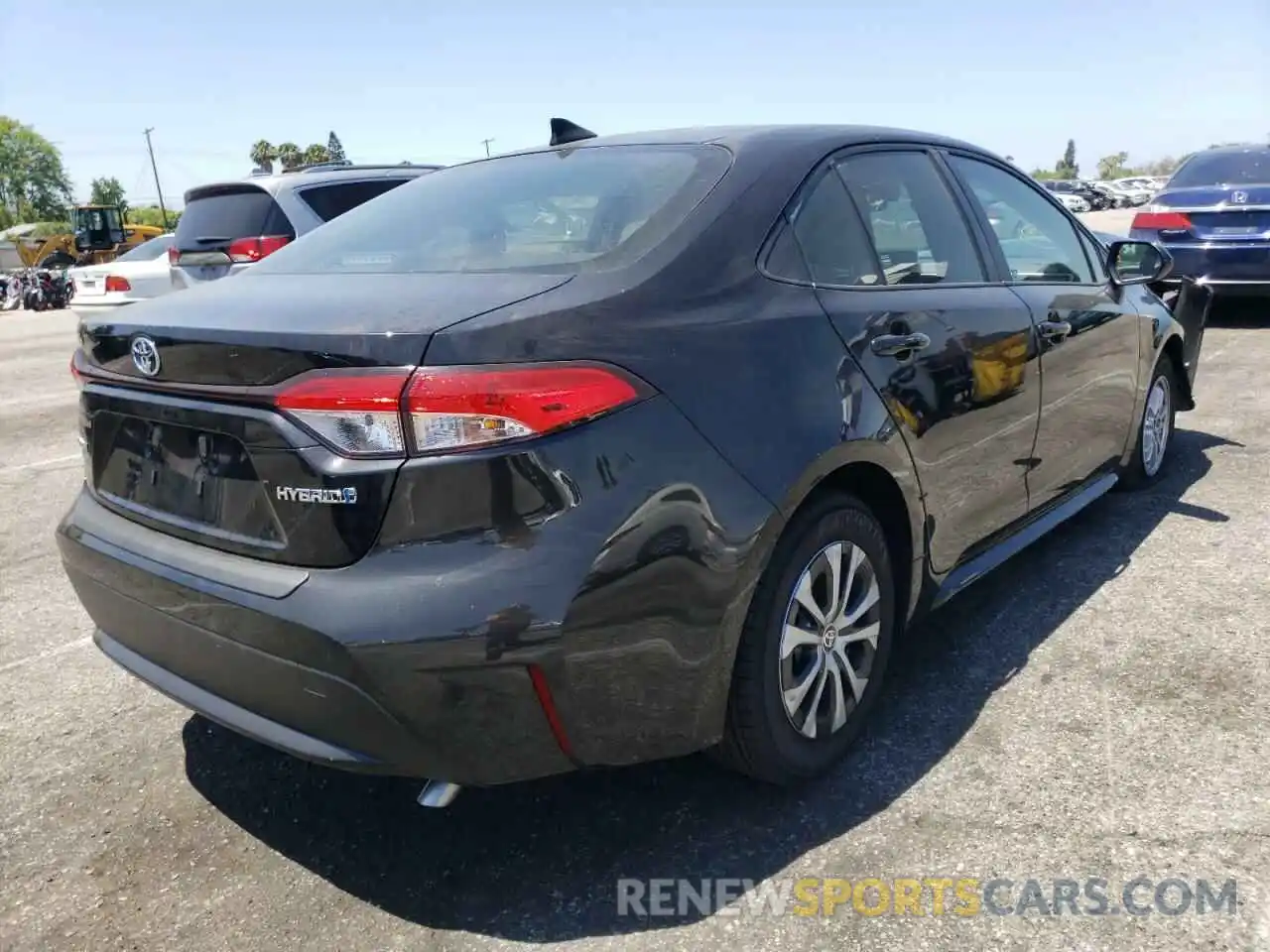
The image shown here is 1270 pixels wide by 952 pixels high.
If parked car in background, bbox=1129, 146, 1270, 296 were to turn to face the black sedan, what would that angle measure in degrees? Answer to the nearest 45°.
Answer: approximately 180°

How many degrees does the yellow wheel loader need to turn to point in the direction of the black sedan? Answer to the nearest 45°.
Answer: approximately 90° to its left

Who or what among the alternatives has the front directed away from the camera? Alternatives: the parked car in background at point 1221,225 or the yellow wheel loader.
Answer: the parked car in background

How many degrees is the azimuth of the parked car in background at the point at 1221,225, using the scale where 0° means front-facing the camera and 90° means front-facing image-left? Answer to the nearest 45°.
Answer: approximately 180°

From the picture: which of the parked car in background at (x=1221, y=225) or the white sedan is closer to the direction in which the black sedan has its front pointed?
the parked car in background

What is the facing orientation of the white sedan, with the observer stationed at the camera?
facing away from the viewer and to the right of the viewer

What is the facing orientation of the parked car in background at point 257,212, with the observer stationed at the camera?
facing away from the viewer and to the right of the viewer

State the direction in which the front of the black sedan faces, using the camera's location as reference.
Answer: facing away from the viewer and to the right of the viewer

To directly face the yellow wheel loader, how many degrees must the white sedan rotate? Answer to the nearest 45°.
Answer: approximately 45° to its left

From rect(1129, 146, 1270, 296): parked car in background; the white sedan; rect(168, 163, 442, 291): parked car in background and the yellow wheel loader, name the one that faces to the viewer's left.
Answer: the yellow wheel loader

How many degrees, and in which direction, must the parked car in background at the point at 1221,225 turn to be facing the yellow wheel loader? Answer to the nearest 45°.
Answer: approximately 90° to its left

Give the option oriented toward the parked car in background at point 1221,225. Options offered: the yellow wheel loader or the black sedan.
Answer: the black sedan

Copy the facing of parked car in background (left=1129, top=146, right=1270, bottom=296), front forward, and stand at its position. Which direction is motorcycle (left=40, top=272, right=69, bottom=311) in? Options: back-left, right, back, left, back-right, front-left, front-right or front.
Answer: left

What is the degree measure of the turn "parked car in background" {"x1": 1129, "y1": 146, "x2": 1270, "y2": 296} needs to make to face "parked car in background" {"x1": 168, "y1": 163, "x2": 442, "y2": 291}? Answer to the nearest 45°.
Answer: approximately 135° to its left

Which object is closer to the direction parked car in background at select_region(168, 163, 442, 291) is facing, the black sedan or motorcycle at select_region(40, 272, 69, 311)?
the motorcycle
